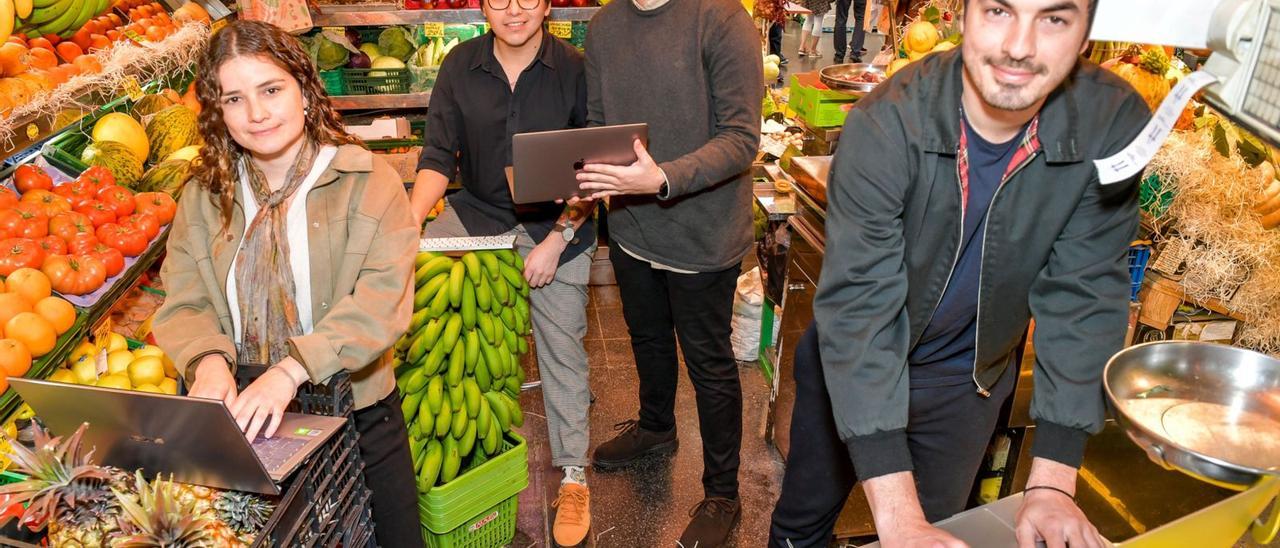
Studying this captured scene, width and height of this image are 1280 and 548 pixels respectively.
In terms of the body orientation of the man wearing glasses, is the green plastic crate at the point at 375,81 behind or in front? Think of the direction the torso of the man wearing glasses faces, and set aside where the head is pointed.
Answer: behind

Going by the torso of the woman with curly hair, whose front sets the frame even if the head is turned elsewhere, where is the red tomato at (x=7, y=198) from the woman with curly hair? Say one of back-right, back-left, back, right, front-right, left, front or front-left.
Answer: right

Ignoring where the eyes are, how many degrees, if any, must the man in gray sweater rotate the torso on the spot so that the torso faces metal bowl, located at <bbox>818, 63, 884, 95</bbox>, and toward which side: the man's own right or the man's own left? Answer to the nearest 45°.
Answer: approximately 180°

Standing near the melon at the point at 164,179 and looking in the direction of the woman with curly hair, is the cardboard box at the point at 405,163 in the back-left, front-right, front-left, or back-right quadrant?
back-left

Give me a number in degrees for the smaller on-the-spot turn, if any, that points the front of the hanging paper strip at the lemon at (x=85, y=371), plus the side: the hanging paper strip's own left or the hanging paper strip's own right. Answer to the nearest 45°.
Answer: approximately 90° to the hanging paper strip's own right

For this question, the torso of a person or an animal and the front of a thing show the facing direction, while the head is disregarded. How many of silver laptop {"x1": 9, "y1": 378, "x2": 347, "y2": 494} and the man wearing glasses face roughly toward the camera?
1

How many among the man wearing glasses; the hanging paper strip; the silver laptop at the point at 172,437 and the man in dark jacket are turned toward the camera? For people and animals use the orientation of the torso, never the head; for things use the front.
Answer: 3

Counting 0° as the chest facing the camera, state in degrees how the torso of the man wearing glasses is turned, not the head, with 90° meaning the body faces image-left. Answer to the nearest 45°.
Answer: approximately 0°

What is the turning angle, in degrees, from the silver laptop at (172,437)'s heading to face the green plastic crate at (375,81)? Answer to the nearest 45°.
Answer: approximately 45° to its left

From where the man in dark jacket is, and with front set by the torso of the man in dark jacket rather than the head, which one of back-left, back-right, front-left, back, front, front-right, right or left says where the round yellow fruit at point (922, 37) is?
back

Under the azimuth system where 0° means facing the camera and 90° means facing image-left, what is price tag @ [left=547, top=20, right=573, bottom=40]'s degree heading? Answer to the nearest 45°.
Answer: approximately 0°
